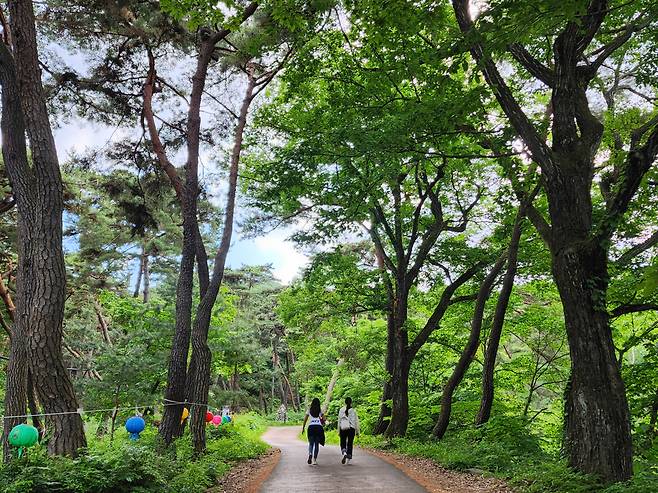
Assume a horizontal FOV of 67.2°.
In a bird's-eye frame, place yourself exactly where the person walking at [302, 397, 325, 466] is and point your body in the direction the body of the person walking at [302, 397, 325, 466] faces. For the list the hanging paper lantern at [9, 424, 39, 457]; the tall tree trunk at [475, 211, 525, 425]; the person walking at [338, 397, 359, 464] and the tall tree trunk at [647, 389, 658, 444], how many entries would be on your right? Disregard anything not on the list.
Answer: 3

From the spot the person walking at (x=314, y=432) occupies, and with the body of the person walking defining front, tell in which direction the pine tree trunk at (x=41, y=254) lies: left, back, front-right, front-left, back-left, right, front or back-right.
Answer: back-left

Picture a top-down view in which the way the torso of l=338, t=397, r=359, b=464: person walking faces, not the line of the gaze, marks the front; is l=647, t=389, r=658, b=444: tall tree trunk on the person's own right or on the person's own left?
on the person's own right

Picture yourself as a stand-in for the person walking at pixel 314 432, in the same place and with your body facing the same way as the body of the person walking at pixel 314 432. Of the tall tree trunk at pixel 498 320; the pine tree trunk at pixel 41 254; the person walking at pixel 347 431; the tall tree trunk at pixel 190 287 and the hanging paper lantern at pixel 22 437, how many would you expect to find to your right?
2

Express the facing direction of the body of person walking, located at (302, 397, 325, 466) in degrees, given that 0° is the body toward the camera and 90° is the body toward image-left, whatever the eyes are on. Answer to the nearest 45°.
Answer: approximately 180°

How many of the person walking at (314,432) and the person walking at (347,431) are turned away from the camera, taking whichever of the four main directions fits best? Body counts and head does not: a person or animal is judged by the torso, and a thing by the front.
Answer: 2

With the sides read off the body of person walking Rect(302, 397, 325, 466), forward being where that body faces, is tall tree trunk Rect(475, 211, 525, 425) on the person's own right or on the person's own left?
on the person's own right

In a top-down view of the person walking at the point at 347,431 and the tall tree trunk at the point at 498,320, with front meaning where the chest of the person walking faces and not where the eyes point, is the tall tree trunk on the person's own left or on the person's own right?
on the person's own right

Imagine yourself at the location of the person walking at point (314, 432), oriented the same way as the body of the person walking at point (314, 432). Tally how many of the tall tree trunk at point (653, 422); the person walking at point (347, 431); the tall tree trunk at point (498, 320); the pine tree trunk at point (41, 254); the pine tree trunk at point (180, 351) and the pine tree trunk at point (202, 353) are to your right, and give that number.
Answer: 3

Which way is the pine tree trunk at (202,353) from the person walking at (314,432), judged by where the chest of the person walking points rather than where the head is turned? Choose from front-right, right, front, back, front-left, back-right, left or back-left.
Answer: left

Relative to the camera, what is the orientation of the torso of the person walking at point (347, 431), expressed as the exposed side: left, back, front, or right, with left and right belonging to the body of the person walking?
back

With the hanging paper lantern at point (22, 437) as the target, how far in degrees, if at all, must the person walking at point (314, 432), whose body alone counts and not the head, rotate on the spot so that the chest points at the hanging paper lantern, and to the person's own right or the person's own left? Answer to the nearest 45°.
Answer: approximately 135° to the person's own left
